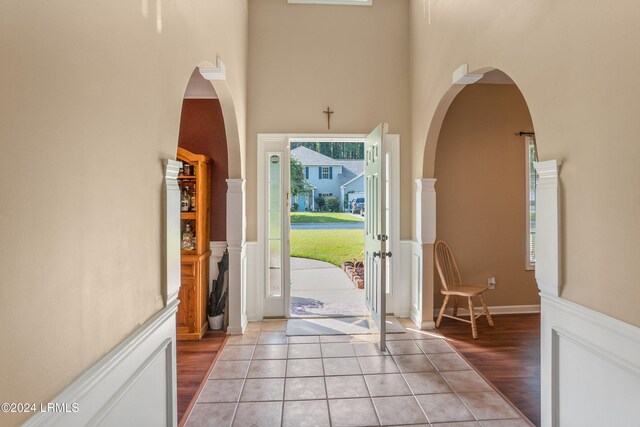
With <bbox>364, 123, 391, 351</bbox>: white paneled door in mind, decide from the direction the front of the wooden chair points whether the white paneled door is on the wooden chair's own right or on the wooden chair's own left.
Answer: on the wooden chair's own right

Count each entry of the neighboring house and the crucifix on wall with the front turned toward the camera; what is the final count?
2

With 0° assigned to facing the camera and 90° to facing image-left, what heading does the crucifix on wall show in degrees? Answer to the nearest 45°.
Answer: approximately 0°

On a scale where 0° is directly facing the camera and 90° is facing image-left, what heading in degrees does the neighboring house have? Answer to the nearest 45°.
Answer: approximately 0°

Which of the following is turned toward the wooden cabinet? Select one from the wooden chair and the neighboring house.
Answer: the neighboring house

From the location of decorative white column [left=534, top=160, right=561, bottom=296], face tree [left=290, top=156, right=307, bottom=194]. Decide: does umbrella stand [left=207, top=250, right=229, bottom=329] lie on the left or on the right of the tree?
left

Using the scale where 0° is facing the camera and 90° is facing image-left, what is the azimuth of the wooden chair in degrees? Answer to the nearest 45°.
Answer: approximately 315°

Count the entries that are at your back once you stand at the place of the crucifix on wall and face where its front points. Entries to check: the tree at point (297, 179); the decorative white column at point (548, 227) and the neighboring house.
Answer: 2
